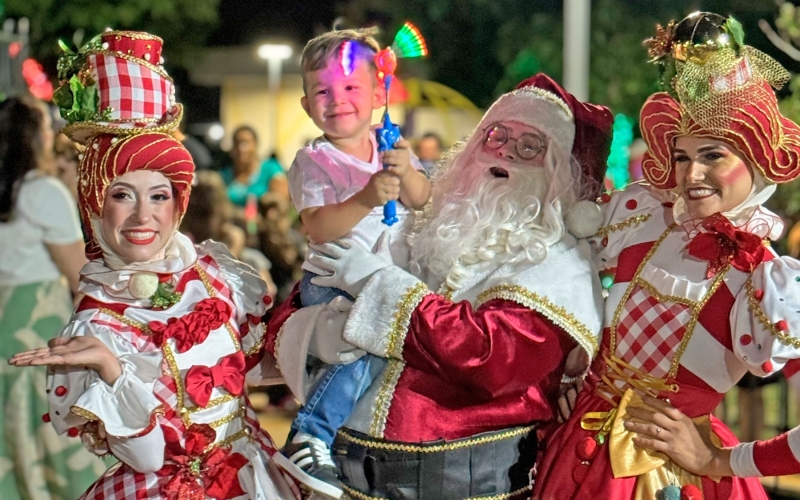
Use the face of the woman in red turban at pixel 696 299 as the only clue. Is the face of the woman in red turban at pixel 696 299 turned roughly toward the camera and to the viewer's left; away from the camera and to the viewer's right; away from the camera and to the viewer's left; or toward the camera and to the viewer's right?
toward the camera and to the viewer's left

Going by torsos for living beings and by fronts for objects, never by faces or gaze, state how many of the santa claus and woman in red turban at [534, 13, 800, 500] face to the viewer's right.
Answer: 0

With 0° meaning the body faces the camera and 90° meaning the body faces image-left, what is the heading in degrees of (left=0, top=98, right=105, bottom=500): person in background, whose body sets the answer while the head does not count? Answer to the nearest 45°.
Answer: approximately 225°

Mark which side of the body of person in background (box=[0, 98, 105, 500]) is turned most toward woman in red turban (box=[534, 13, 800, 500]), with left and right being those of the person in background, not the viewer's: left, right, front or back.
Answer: right

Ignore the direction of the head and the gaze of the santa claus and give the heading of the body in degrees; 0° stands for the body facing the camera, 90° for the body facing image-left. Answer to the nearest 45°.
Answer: approximately 45°

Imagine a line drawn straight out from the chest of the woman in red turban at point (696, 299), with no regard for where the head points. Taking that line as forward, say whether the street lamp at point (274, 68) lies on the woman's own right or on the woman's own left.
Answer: on the woman's own right

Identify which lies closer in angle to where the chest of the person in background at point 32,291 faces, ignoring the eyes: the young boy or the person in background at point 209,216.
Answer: the person in background
